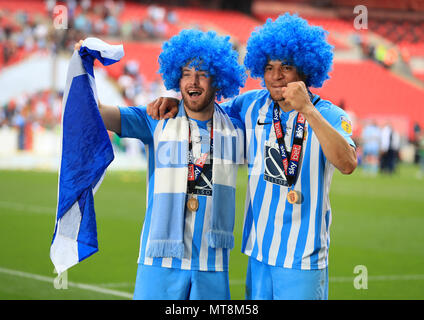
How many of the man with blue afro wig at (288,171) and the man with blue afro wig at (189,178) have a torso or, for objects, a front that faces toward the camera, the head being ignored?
2

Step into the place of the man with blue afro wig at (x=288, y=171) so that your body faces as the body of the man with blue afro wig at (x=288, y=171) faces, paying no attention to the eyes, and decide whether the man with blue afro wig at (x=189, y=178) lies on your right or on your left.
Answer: on your right

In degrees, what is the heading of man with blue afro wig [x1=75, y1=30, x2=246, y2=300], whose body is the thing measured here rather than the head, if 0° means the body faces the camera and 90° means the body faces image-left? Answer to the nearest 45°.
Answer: approximately 0°

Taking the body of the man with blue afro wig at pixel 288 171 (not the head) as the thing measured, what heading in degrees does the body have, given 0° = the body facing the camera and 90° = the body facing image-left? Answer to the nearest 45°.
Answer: approximately 0°
